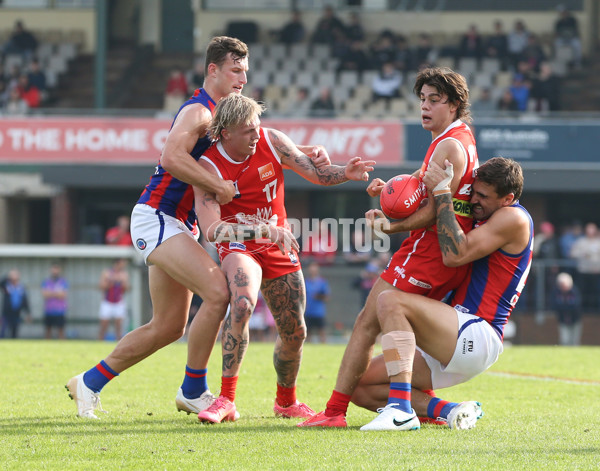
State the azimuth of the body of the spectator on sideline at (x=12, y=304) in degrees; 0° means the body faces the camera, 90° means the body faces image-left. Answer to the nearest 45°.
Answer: approximately 0°

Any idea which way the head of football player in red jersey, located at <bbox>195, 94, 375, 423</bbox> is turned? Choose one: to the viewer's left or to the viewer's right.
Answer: to the viewer's right

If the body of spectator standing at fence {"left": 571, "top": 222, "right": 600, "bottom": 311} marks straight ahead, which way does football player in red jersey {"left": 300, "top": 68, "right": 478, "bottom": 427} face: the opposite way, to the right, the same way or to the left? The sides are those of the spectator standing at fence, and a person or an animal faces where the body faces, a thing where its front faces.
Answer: to the right

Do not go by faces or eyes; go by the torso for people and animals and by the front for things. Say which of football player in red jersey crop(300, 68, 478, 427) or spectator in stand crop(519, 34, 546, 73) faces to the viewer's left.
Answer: the football player in red jersey

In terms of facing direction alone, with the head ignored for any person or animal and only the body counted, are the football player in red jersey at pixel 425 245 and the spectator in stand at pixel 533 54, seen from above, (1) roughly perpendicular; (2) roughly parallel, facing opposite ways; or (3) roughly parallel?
roughly perpendicular

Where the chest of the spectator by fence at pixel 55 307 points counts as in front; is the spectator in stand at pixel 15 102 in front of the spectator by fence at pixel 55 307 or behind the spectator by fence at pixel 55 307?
behind

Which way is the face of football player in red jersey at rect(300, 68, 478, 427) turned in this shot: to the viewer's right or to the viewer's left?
to the viewer's left

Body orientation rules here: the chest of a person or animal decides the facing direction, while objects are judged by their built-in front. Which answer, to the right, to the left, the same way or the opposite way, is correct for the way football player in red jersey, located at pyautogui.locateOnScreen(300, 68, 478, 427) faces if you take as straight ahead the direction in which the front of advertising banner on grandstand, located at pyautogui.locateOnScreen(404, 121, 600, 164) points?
to the right

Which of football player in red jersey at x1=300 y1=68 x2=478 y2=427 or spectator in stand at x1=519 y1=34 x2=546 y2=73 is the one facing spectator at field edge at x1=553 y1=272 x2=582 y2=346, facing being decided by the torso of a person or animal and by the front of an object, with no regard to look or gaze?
spectator in stand at x1=519 y1=34 x2=546 y2=73

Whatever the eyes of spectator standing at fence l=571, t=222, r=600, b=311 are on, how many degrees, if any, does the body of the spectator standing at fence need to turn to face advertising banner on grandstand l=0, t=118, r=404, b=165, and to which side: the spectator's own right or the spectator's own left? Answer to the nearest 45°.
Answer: approximately 90° to the spectator's own right
